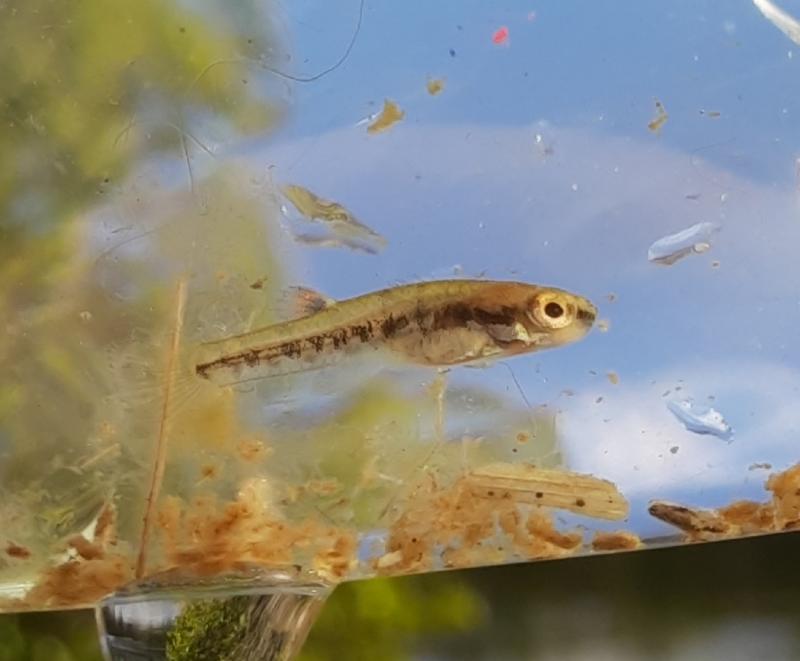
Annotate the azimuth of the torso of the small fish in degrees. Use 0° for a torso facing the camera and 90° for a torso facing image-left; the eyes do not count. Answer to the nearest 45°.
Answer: approximately 270°
